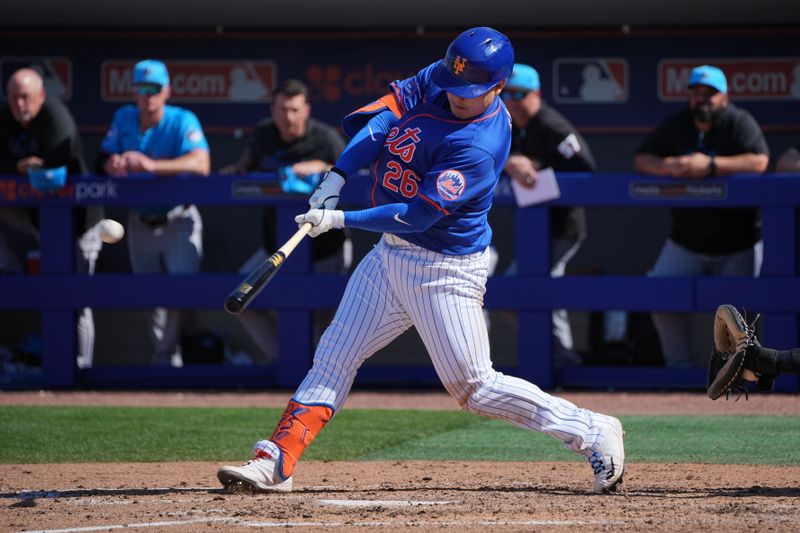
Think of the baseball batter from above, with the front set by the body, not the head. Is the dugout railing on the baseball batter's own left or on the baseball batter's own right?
on the baseball batter's own right

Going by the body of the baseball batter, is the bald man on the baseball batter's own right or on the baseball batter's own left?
on the baseball batter's own right

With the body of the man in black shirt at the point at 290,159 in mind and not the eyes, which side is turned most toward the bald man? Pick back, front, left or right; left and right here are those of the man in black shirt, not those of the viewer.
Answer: right

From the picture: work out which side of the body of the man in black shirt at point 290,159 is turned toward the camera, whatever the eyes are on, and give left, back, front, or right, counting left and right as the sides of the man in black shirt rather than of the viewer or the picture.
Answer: front

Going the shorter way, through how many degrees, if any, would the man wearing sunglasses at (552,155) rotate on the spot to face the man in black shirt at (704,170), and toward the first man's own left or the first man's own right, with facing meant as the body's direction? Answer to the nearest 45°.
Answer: approximately 135° to the first man's own left

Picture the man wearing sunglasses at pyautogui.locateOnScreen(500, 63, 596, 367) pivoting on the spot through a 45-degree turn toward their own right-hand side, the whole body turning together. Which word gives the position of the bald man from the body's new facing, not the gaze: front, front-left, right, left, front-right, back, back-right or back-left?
front

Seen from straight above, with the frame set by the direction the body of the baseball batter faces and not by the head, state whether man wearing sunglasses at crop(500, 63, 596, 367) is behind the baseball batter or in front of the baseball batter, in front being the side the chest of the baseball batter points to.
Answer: behind

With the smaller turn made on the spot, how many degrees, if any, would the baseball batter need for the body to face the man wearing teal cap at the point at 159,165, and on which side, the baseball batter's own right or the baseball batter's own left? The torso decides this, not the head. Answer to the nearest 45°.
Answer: approximately 90° to the baseball batter's own right

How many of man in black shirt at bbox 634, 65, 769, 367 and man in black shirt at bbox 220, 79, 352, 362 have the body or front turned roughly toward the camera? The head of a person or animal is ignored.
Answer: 2

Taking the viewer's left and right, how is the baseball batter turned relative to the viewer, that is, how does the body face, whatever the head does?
facing the viewer and to the left of the viewer

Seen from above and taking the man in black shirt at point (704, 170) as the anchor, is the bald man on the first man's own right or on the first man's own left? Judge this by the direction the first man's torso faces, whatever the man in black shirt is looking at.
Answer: on the first man's own right

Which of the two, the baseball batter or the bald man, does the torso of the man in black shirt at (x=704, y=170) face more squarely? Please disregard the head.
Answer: the baseball batter

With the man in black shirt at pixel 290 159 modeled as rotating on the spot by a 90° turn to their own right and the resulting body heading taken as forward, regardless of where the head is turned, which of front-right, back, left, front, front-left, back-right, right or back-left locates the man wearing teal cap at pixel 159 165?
front

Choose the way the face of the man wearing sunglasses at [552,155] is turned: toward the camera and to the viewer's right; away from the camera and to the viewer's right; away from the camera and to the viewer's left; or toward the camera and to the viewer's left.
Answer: toward the camera and to the viewer's left

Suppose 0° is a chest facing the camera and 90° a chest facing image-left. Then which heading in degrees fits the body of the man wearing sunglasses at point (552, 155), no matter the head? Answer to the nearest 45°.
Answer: approximately 45°
